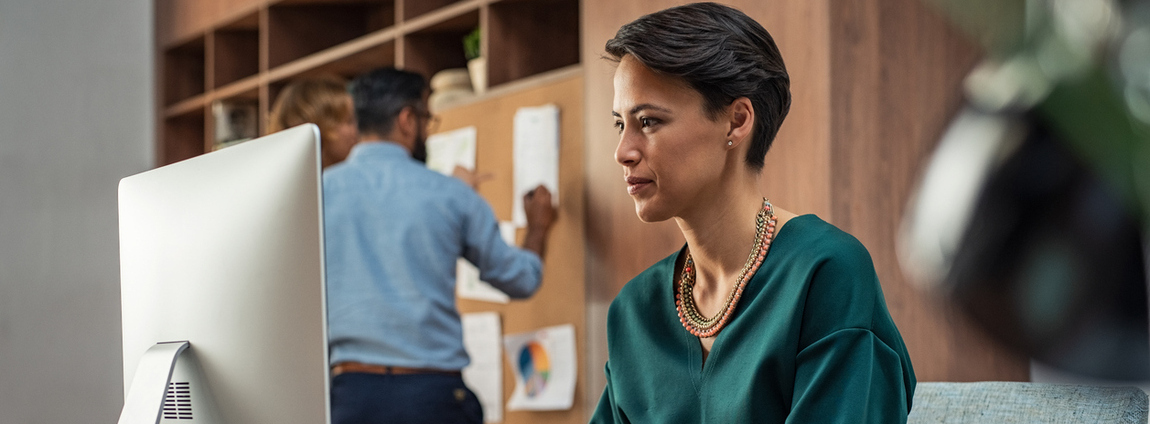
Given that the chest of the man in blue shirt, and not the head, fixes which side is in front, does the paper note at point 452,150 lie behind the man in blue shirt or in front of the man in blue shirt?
in front

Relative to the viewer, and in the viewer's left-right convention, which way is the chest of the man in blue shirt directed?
facing away from the viewer and to the right of the viewer

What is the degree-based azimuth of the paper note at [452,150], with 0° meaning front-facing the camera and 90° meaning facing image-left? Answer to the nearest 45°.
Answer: approximately 45°

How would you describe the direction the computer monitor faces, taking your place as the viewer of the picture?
facing away from the viewer and to the right of the viewer

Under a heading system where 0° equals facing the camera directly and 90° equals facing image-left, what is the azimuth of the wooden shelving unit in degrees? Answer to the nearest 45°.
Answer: approximately 45°

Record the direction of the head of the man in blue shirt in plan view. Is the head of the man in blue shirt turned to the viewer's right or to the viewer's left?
to the viewer's right

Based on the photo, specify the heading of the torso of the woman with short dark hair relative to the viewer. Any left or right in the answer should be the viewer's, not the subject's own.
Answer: facing the viewer and to the left of the viewer
